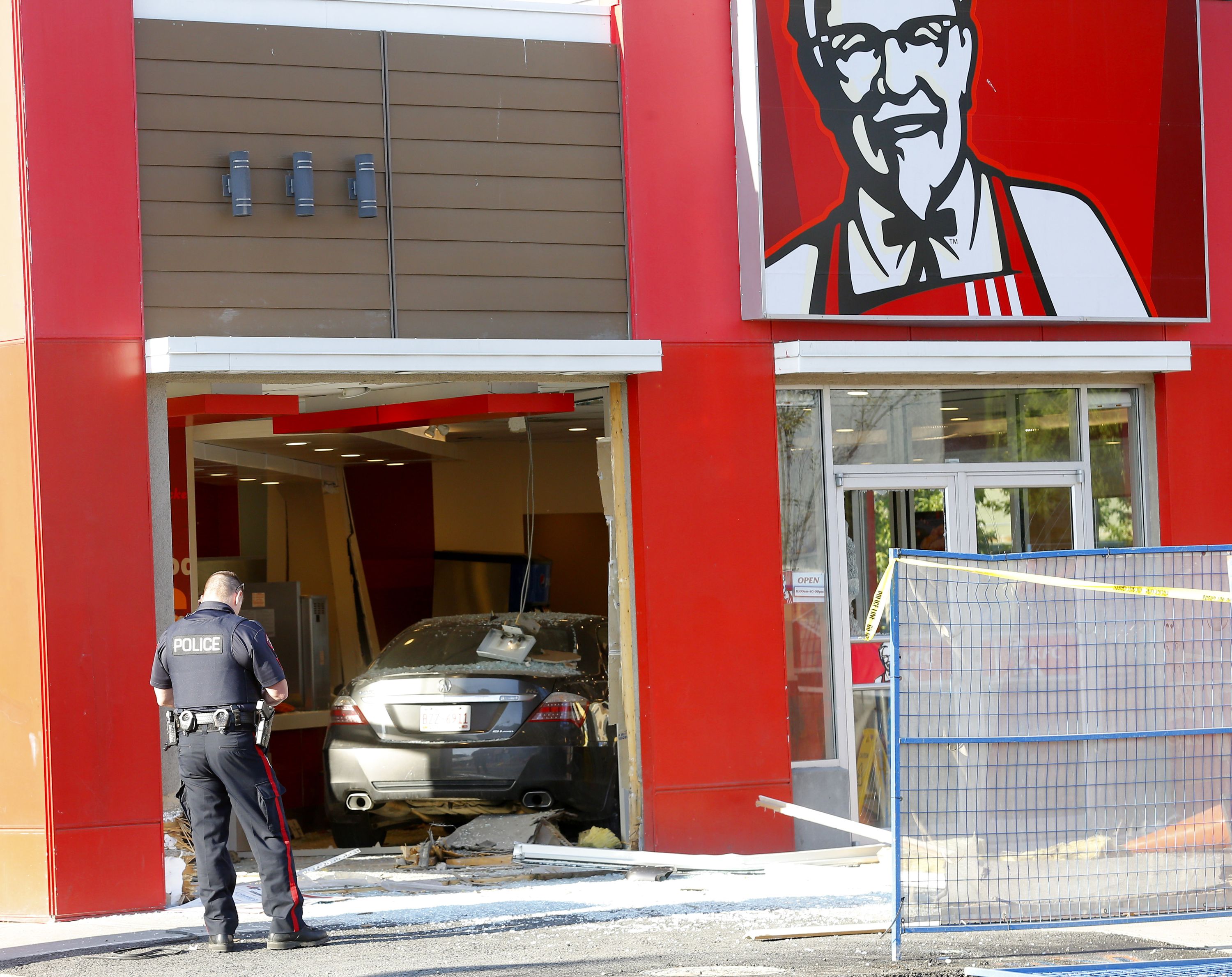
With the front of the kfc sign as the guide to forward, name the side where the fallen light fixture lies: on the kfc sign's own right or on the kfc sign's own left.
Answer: on the kfc sign's own right

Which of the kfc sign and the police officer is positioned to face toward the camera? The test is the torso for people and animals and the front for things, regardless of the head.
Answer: the kfc sign

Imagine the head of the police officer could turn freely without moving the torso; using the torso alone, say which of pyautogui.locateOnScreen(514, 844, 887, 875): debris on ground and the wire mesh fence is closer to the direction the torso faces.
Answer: the debris on ground

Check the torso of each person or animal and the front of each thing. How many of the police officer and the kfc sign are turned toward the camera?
1

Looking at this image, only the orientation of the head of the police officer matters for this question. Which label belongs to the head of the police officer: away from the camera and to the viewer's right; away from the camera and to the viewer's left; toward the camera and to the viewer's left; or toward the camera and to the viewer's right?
away from the camera and to the viewer's right

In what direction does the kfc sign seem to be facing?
toward the camera

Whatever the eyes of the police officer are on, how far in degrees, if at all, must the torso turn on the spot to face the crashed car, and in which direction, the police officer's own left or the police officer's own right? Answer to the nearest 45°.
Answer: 0° — they already face it

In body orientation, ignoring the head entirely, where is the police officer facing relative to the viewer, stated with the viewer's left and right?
facing away from the viewer and to the right of the viewer

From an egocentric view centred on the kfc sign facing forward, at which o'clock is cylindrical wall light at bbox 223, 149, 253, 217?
The cylindrical wall light is roughly at 2 o'clock from the kfc sign.

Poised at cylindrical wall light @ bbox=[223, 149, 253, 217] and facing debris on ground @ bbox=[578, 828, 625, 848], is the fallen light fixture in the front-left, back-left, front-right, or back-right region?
front-left

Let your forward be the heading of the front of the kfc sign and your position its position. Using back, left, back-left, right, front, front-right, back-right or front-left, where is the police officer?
front-right

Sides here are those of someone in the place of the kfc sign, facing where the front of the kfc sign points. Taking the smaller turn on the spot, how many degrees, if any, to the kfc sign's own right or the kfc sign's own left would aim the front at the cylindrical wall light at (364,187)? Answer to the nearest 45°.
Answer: approximately 45° to the kfc sign's own right

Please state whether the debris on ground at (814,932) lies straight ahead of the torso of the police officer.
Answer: no

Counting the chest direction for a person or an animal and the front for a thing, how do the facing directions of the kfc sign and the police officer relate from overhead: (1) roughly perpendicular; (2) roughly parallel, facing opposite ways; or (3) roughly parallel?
roughly parallel, facing opposite ways

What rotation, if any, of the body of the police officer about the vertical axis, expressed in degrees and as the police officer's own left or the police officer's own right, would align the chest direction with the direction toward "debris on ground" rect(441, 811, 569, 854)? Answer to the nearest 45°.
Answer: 0° — they already face it

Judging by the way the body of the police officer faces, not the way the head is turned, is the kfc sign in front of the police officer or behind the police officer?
in front
